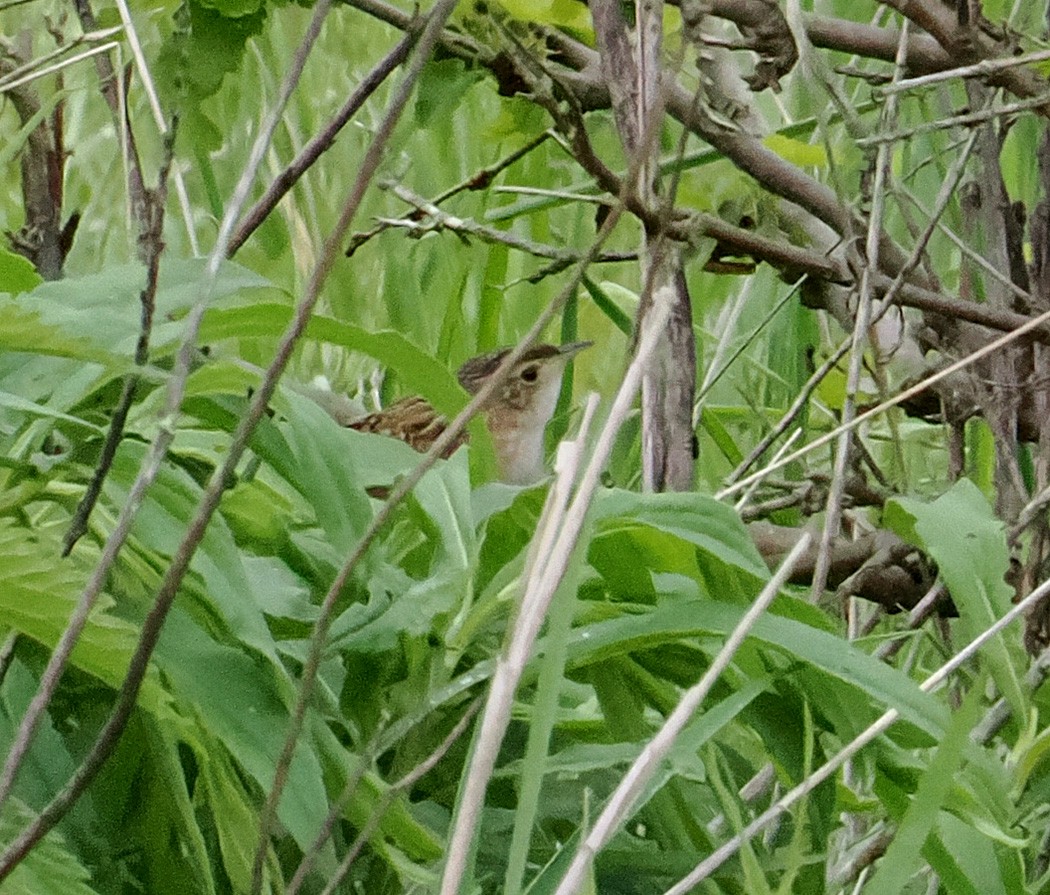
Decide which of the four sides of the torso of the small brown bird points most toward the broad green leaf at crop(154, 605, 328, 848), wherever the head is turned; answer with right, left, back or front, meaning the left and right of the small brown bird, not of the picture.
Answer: right

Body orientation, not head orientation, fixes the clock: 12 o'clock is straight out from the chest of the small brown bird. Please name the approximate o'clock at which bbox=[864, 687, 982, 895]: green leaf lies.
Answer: The green leaf is roughly at 3 o'clock from the small brown bird.

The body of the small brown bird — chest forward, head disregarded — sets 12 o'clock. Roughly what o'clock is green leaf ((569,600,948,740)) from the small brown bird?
The green leaf is roughly at 1 o'clock from the small brown bird.

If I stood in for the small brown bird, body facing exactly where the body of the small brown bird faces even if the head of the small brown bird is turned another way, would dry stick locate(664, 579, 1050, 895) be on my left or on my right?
on my right

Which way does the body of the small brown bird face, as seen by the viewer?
to the viewer's right
